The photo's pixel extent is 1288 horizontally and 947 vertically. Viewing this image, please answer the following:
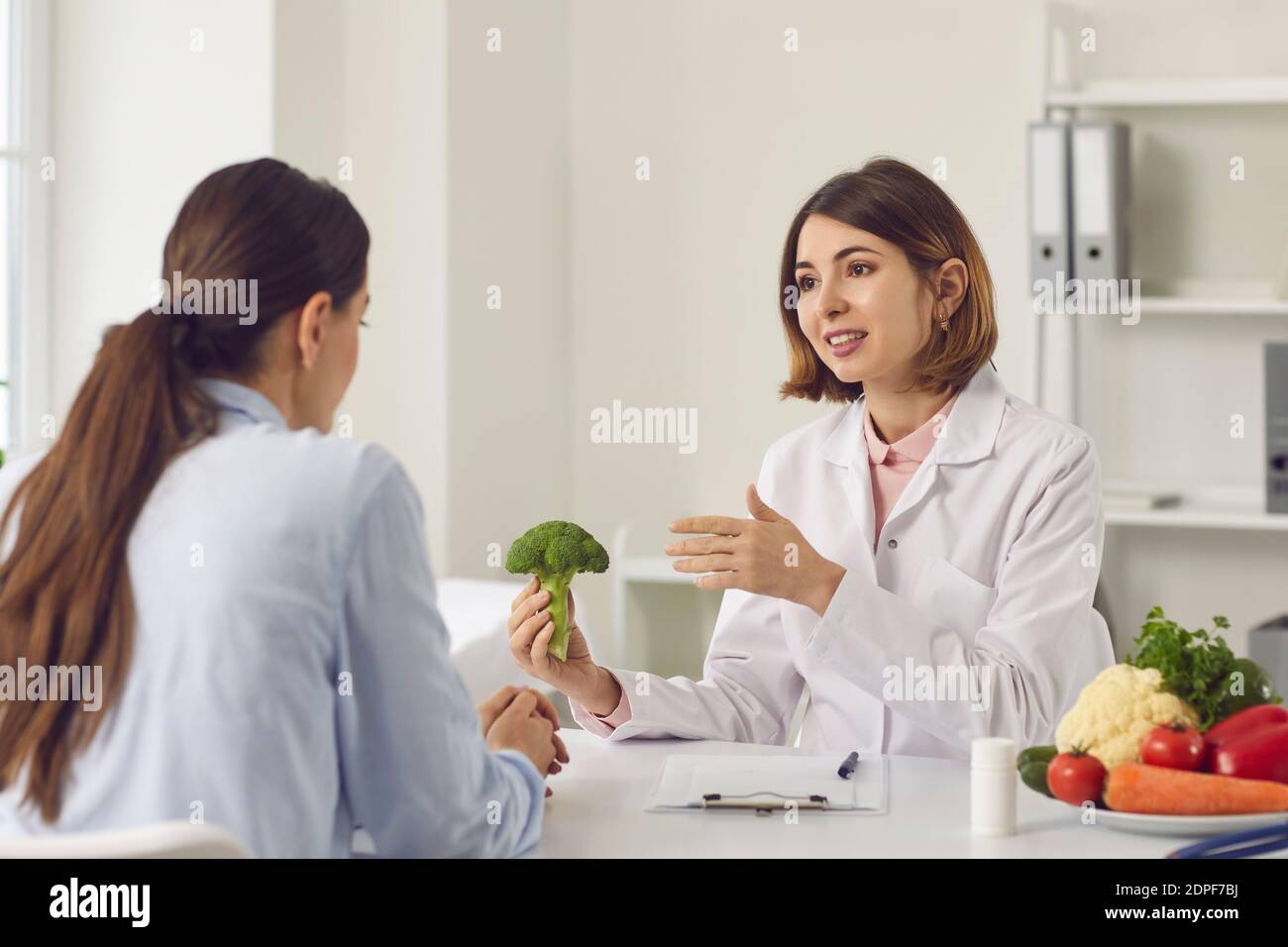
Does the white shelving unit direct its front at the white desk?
yes

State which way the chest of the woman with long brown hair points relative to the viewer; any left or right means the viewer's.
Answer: facing away from the viewer and to the right of the viewer

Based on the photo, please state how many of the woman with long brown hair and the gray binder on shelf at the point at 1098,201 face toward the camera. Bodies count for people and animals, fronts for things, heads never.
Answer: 1

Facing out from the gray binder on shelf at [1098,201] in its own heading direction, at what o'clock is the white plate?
The white plate is roughly at 12 o'clock from the gray binder on shelf.

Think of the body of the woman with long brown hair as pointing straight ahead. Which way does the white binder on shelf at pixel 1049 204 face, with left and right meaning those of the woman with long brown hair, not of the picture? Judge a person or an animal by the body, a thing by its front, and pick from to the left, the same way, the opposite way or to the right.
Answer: the opposite way

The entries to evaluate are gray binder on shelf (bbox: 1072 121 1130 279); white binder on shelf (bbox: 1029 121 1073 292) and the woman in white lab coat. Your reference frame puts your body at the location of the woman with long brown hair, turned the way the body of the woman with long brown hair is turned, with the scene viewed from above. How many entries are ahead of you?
3

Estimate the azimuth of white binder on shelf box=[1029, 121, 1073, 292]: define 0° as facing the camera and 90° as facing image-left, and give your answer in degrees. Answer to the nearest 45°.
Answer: approximately 0°

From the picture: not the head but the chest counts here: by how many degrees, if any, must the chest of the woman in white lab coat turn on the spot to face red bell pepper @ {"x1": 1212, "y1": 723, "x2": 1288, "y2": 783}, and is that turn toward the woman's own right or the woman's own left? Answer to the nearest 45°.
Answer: approximately 90° to the woman's own left

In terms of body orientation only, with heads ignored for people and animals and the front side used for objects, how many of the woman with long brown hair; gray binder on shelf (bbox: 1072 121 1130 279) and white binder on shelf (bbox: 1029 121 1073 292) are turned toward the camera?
2

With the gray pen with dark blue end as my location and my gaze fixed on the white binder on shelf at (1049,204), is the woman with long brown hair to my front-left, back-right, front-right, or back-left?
back-left

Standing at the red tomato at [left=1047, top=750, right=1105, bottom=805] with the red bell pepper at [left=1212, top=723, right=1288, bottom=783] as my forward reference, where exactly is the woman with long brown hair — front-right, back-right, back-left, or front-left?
back-right

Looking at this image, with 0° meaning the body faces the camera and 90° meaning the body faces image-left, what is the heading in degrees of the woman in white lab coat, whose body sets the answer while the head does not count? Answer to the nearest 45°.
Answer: approximately 45°

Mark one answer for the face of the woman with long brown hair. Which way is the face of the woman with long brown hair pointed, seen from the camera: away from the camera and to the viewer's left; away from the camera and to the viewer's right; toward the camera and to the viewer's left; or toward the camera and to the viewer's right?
away from the camera and to the viewer's right
